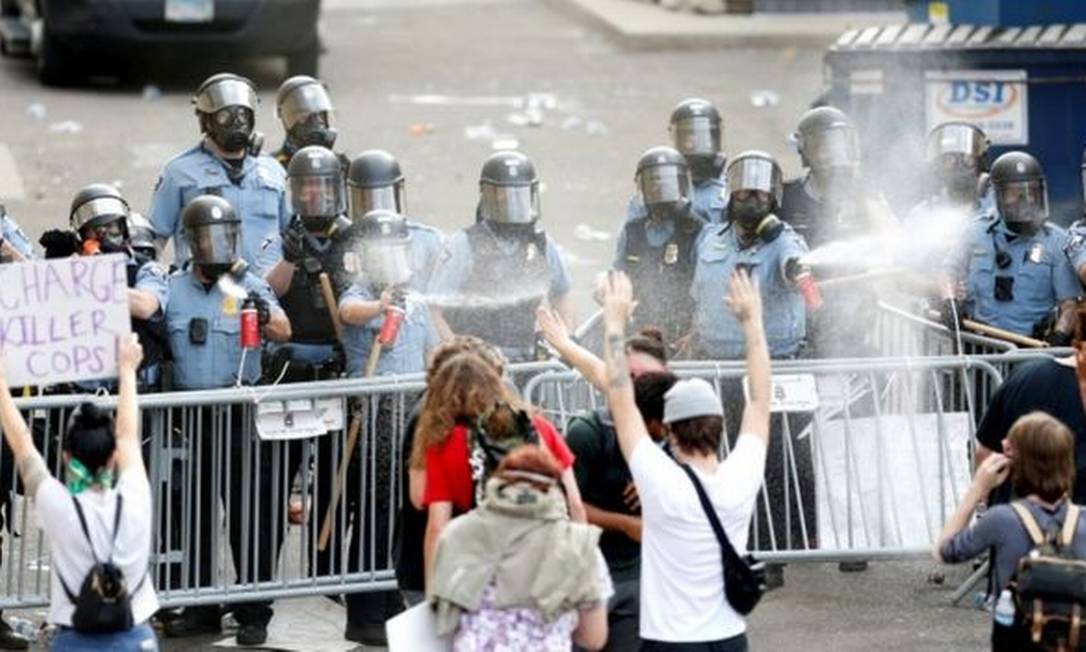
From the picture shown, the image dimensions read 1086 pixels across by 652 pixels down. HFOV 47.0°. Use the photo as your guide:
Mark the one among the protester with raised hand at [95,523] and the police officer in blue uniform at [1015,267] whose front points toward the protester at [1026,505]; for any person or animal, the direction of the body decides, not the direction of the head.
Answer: the police officer in blue uniform

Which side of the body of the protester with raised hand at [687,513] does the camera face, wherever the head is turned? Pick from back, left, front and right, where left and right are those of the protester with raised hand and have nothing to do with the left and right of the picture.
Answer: back

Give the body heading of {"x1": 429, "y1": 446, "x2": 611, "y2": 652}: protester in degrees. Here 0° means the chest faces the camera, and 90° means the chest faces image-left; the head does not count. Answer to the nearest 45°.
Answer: approximately 180°

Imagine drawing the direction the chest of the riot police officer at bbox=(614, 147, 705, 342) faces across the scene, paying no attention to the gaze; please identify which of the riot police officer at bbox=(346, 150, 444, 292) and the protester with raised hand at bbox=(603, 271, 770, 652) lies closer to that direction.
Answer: the protester with raised hand

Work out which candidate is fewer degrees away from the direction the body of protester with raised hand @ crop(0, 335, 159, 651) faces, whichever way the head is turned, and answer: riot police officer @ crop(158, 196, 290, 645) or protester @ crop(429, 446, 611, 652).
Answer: the riot police officer

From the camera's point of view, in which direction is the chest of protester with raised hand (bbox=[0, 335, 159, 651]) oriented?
away from the camera

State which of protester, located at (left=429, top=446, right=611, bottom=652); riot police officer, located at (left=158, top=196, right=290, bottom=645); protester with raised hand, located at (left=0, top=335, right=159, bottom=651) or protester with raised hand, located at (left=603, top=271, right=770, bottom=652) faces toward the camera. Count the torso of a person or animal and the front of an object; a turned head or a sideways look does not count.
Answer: the riot police officer

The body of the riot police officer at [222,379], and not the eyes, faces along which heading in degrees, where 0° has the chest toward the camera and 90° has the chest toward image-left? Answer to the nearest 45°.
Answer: approximately 0°
